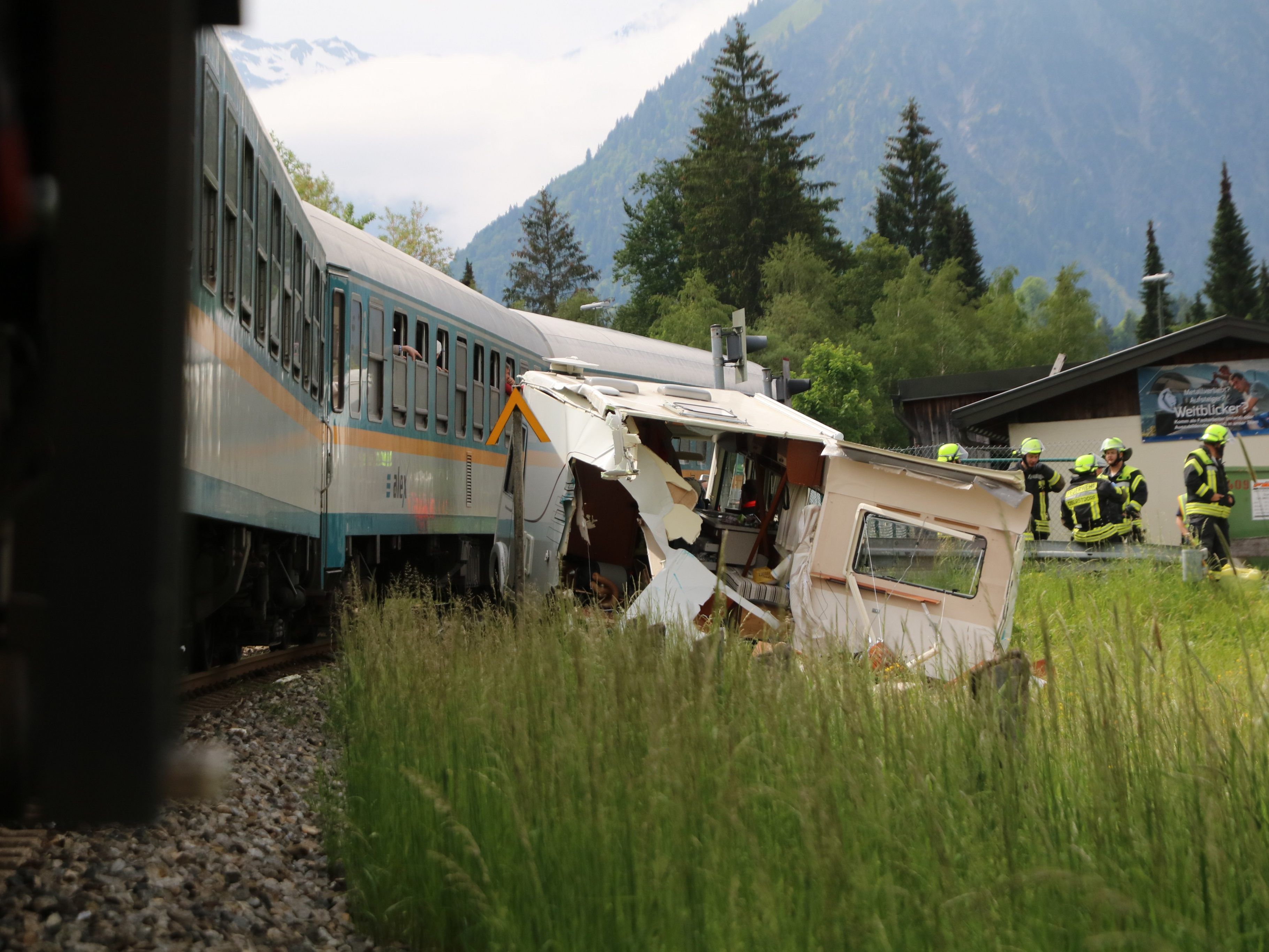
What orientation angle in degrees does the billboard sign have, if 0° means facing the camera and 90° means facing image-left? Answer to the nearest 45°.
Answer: approximately 0°

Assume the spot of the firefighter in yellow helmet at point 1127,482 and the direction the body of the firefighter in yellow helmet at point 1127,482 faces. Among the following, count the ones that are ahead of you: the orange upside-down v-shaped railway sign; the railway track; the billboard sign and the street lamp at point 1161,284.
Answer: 2

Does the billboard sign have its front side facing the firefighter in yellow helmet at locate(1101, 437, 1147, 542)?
yes

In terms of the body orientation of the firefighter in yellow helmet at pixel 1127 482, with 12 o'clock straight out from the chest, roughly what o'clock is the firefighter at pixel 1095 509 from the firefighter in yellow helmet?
The firefighter is roughly at 12 o'clock from the firefighter in yellow helmet.

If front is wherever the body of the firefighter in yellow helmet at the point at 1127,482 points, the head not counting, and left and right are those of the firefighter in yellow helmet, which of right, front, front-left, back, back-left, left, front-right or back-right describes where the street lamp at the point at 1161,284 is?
back-right

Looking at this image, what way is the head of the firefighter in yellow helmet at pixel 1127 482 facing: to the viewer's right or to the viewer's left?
to the viewer's left

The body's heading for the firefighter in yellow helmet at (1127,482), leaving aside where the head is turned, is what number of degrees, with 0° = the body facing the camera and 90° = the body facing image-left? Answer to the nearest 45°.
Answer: approximately 45°

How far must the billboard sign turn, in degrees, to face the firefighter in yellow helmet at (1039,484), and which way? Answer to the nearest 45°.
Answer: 0° — it already faces them

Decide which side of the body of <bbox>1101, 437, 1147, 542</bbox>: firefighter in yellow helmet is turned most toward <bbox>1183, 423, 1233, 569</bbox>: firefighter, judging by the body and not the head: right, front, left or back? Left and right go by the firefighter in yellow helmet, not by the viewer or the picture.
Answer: left
